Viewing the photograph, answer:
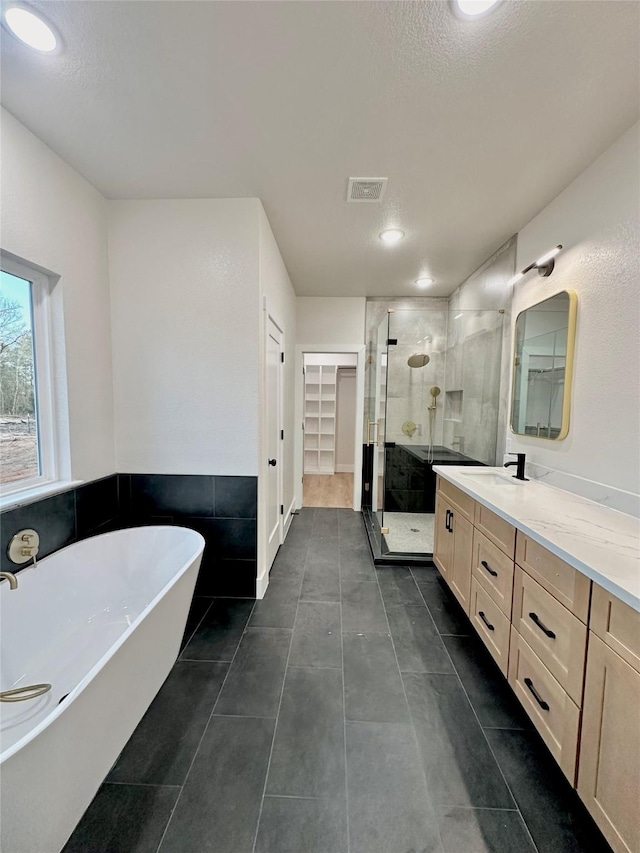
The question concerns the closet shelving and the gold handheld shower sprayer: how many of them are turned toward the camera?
2

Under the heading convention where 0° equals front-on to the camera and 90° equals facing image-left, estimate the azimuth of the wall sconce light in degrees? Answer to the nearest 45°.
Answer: approximately 45°

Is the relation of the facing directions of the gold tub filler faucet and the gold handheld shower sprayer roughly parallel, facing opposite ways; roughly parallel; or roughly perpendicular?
roughly perpendicular

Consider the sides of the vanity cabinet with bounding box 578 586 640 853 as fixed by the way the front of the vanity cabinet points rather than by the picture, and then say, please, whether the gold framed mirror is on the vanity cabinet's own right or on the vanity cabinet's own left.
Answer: on the vanity cabinet's own right

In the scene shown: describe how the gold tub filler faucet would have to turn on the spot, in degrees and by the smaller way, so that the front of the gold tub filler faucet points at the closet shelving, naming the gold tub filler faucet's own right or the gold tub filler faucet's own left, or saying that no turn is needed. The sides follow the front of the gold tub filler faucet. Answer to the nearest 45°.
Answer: approximately 90° to the gold tub filler faucet's own left

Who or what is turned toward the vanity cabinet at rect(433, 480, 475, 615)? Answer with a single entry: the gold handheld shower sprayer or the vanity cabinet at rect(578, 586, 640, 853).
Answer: the gold handheld shower sprayer

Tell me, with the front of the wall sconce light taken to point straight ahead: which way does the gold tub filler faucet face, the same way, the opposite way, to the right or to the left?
the opposite way

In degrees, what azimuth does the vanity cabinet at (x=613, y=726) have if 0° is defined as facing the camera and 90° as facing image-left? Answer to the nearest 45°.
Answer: approximately 45°
